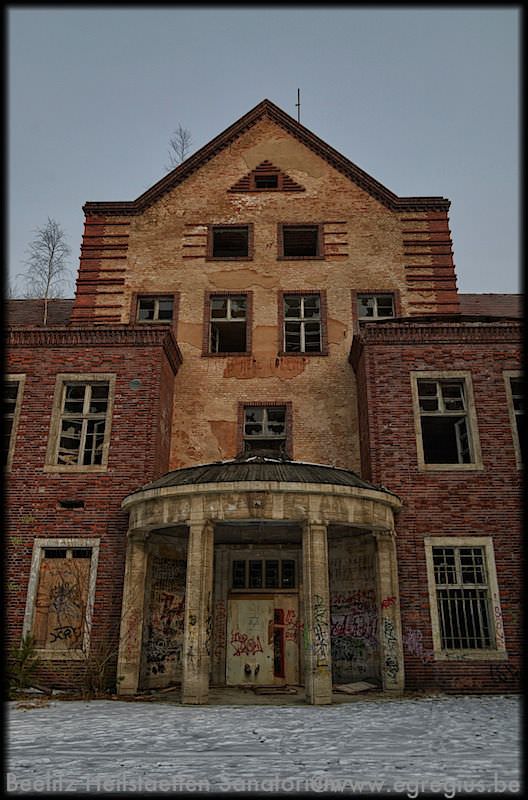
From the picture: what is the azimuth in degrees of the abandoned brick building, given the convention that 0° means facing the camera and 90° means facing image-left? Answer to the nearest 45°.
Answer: approximately 0°
